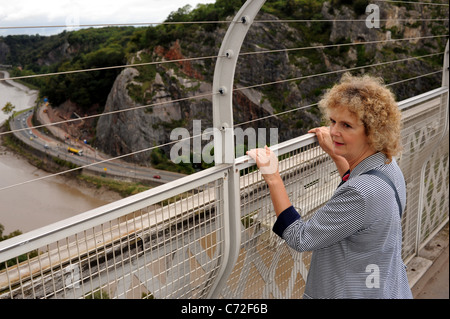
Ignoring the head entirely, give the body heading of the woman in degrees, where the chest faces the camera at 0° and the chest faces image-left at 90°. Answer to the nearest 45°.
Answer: approximately 90°

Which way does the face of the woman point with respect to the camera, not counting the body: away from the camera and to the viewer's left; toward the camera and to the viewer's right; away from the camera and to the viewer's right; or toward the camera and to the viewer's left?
toward the camera and to the viewer's left
